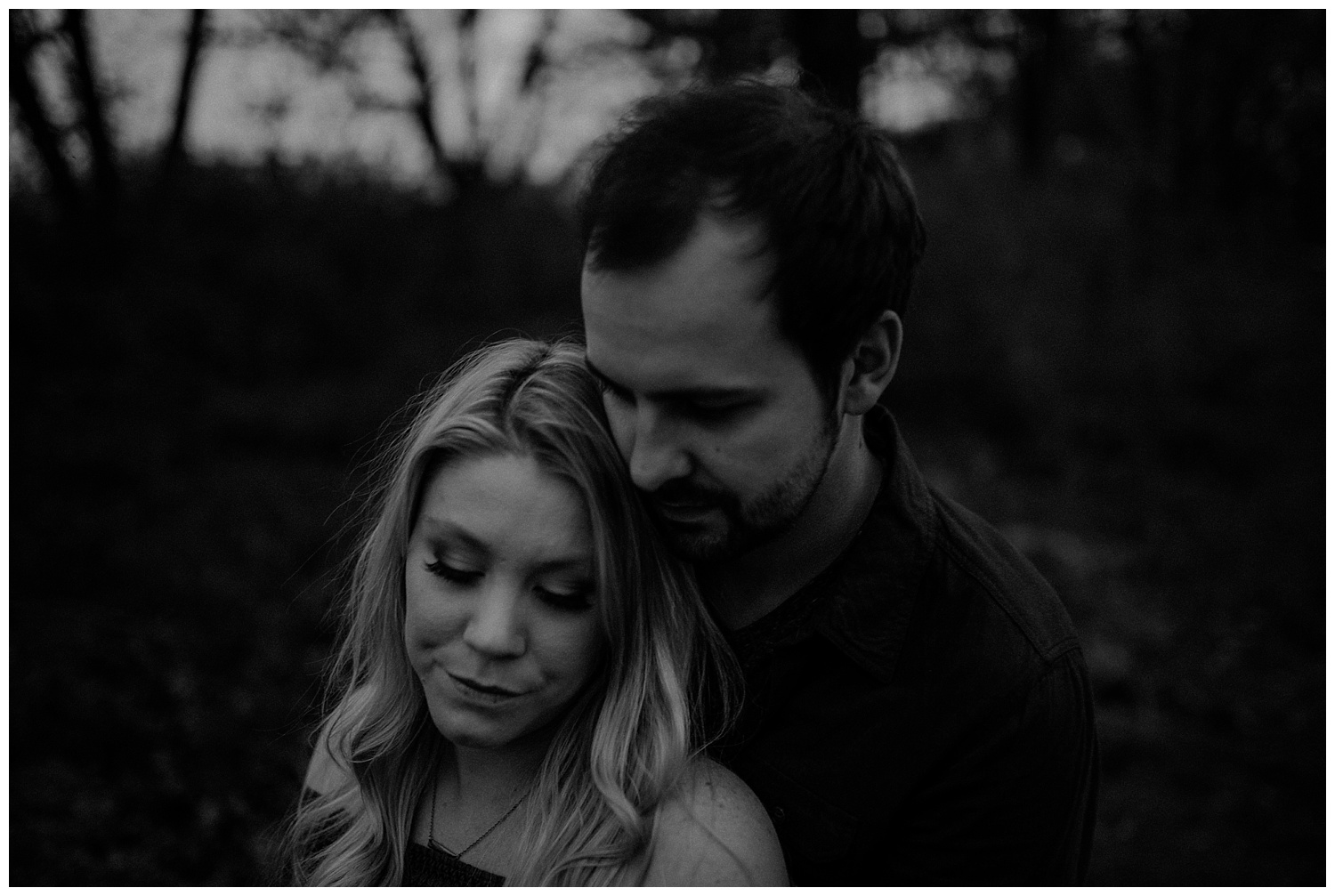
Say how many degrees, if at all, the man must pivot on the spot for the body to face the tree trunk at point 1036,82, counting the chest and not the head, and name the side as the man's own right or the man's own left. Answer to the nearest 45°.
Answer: approximately 135° to the man's own right

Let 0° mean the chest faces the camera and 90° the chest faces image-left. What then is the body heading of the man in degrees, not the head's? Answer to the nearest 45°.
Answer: approximately 45°

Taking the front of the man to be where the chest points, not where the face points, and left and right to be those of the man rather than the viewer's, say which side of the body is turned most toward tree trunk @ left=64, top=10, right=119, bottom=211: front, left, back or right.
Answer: right

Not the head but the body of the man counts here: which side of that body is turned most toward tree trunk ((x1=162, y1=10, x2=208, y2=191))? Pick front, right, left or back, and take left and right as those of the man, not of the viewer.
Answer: right
